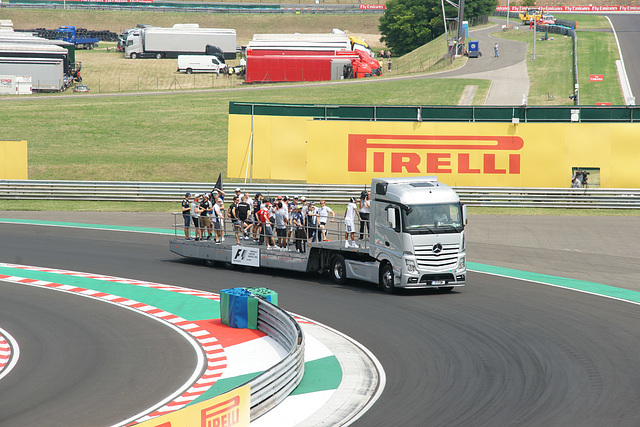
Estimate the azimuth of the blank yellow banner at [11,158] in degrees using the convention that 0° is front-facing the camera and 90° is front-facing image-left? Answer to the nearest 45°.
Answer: approximately 0°

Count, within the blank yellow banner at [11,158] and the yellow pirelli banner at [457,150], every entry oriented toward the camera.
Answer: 2

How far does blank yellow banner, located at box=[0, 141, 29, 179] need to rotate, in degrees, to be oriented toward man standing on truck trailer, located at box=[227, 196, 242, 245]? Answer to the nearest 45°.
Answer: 0° — it already faces them

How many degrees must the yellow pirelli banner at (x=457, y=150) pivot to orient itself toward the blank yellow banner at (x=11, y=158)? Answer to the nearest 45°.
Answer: approximately 90° to its right

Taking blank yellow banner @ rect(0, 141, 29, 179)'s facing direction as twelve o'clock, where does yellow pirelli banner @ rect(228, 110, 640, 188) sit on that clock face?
yellow pirelli banner @ rect(228, 110, 640, 188) is roughly at 10 o'clock from blank yellow banner @ rect(0, 141, 29, 179).

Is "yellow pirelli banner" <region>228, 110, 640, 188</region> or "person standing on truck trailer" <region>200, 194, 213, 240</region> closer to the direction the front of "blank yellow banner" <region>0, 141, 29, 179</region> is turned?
the person standing on truck trailer

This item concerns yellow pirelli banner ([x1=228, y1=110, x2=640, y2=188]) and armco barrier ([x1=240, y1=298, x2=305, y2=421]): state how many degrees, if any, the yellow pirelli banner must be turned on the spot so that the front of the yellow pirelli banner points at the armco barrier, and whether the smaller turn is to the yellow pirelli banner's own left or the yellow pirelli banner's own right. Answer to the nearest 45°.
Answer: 0° — it already faces it

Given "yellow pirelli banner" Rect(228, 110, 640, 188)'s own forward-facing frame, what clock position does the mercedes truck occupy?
The mercedes truck is roughly at 12 o'clock from the yellow pirelli banner.

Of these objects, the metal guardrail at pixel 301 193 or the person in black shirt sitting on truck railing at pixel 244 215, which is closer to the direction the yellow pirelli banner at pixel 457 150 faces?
the person in black shirt sitting on truck railing

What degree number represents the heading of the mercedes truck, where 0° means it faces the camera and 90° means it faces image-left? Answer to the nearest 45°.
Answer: approximately 315°
